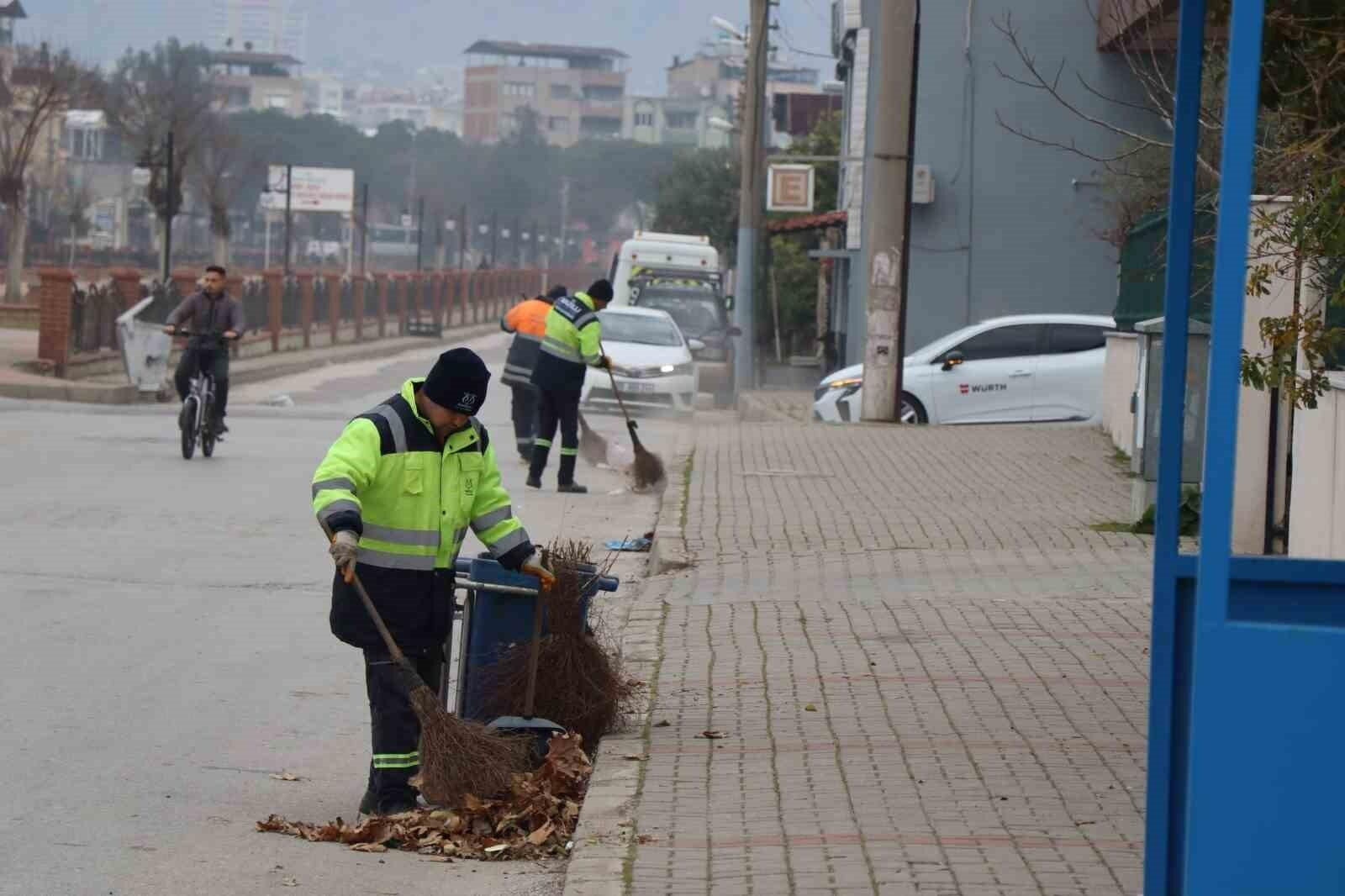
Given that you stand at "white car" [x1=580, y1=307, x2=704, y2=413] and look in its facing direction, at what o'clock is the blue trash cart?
The blue trash cart is roughly at 12 o'clock from the white car.

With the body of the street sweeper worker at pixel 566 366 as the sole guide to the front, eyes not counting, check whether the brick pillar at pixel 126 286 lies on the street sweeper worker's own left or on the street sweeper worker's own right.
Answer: on the street sweeper worker's own left

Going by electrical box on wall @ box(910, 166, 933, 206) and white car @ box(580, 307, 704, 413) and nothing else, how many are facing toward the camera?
2

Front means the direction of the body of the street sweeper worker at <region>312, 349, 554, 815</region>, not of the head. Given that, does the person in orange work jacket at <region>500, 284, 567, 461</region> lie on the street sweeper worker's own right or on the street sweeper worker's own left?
on the street sweeper worker's own left

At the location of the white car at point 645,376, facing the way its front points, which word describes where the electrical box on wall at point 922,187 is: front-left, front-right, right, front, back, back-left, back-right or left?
back-left

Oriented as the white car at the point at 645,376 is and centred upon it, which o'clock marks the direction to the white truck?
The white truck is roughly at 6 o'clock from the white car.

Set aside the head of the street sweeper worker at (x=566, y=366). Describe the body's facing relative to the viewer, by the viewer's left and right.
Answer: facing away from the viewer and to the right of the viewer

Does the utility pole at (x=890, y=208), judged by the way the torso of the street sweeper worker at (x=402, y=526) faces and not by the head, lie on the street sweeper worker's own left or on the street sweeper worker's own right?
on the street sweeper worker's own left

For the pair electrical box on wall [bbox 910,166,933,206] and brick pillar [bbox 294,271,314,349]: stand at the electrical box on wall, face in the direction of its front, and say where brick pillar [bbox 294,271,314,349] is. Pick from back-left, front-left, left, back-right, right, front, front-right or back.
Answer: back-right
